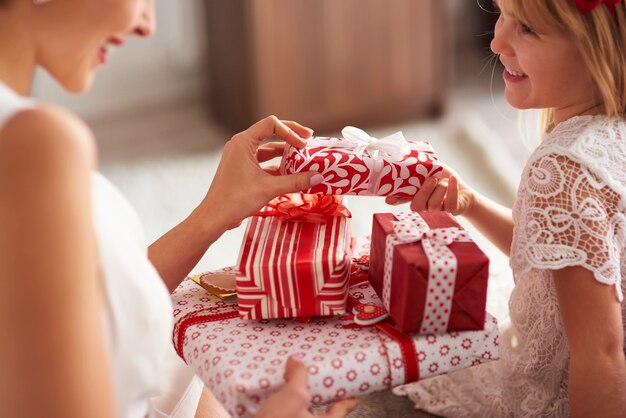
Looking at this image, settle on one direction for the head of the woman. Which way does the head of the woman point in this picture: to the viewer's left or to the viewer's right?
to the viewer's right

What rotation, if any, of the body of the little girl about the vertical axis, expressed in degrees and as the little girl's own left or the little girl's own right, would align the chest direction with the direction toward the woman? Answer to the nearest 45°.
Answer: approximately 45° to the little girl's own left

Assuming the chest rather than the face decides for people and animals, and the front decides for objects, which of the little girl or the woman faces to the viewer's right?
the woman

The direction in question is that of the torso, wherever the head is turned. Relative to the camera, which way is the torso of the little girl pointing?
to the viewer's left

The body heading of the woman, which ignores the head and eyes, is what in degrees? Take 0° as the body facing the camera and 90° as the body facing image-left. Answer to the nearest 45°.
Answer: approximately 270°

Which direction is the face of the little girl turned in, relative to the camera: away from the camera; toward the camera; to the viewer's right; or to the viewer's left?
to the viewer's left

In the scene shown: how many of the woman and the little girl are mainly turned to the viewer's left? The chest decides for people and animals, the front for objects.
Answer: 1
